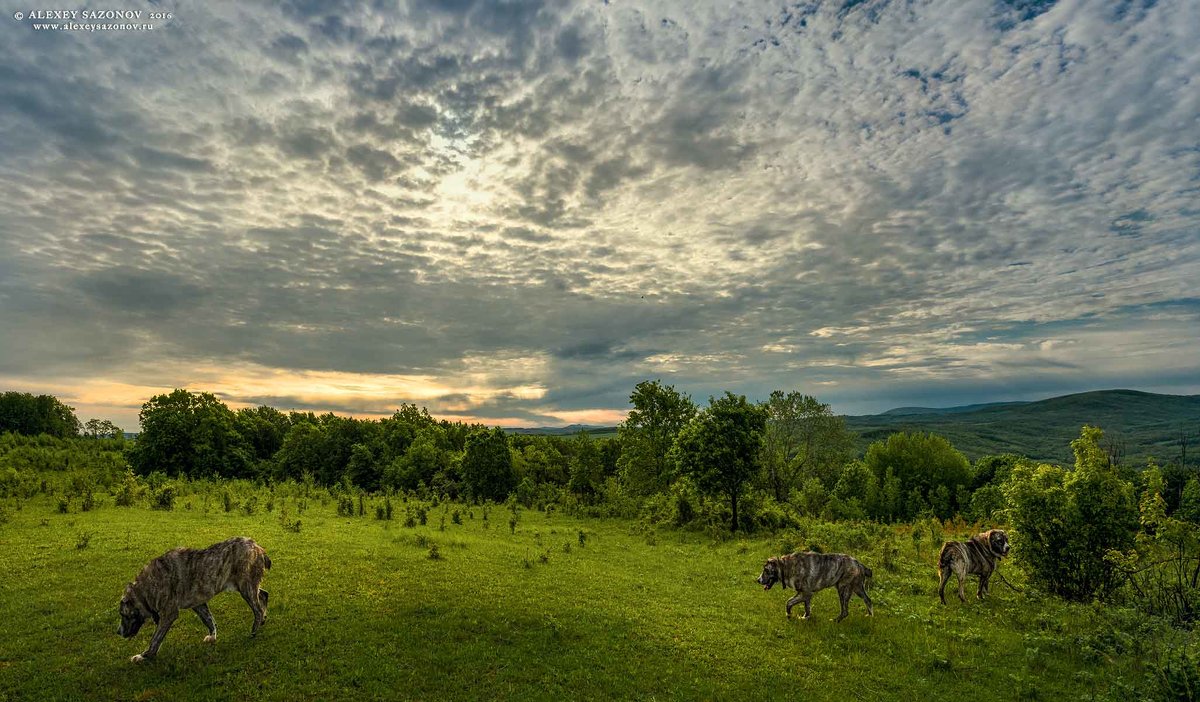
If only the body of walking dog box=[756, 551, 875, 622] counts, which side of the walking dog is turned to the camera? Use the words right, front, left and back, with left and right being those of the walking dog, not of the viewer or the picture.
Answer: left

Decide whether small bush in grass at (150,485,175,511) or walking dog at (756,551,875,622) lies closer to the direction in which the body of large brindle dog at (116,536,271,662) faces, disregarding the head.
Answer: the small bush in grass

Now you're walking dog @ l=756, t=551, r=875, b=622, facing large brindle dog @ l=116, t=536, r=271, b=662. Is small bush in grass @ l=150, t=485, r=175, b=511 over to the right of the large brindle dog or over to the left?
right

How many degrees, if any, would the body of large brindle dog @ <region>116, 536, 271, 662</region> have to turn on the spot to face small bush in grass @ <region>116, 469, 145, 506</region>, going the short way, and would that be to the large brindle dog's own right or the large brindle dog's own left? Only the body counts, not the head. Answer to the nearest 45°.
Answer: approximately 90° to the large brindle dog's own right

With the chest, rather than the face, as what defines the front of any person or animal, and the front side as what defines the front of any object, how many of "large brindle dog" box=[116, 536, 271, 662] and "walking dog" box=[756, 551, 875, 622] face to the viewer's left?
2

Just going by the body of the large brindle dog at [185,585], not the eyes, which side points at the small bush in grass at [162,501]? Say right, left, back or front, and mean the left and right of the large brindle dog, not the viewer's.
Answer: right

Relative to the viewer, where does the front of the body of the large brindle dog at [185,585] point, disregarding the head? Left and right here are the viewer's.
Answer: facing to the left of the viewer

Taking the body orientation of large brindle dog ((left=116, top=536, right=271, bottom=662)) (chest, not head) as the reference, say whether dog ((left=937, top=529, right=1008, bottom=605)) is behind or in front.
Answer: behind

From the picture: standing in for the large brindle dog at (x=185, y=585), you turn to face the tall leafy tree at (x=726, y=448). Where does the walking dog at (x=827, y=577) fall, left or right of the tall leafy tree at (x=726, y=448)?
right

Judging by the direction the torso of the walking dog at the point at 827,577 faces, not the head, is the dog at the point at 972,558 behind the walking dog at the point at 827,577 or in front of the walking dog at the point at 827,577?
behind

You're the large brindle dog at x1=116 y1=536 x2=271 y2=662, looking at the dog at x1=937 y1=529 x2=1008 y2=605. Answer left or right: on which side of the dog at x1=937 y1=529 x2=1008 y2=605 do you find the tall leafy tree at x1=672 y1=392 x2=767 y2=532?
left
